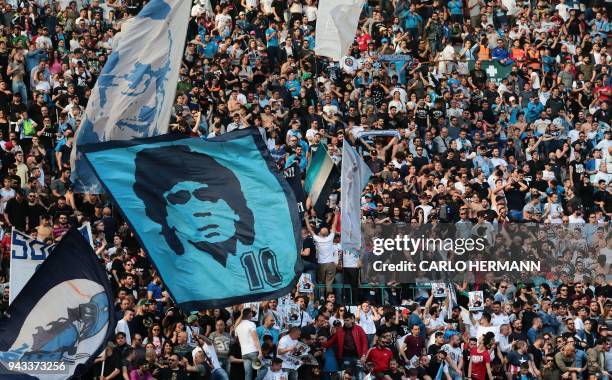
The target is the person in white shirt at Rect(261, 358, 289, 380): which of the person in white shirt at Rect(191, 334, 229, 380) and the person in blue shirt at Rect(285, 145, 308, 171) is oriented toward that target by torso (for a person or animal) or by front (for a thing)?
the person in blue shirt

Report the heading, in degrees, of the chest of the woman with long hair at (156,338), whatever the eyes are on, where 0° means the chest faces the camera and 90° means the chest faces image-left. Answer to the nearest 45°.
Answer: approximately 0°

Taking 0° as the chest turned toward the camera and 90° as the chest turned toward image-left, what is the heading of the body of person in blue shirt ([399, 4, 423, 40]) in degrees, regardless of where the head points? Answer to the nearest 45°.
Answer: approximately 0°

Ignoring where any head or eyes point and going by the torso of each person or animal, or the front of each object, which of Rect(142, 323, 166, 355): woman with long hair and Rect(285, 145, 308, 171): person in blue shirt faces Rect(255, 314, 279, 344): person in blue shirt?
Rect(285, 145, 308, 171): person in blue shirt
